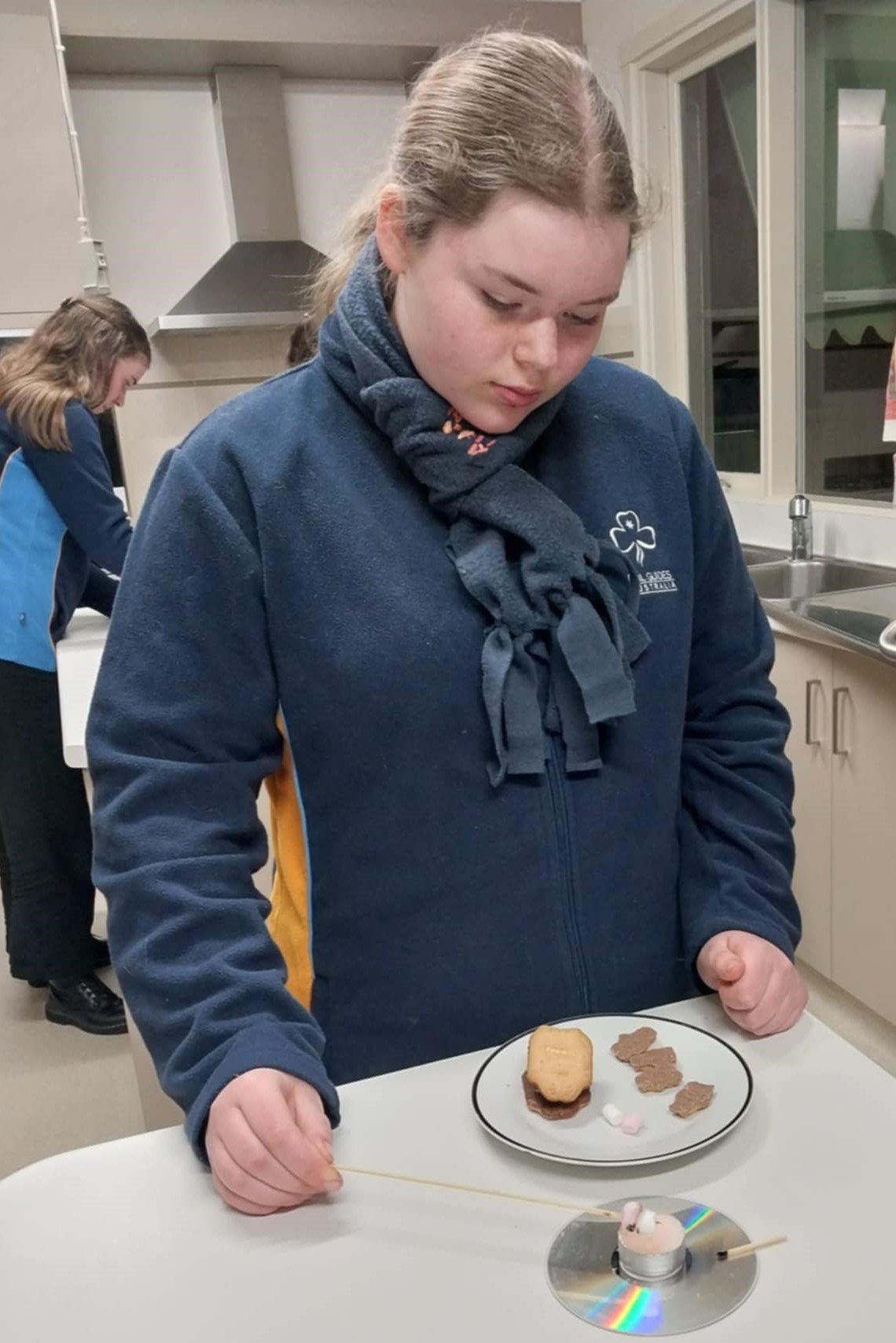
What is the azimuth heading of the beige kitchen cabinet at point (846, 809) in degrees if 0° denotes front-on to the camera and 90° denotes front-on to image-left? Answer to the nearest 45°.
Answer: approximately 45°

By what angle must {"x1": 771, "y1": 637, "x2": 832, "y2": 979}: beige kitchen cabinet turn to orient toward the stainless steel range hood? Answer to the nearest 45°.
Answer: approximately 90° to its right

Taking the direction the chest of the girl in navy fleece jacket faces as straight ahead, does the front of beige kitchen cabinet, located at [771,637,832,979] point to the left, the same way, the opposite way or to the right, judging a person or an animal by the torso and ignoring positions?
to the right

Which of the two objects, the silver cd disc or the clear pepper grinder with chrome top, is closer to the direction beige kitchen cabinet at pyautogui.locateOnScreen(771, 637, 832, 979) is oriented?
the silver cd disc

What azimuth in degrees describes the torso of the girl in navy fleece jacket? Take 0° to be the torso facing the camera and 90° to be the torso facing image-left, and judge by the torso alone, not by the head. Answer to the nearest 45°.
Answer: approximately 315°

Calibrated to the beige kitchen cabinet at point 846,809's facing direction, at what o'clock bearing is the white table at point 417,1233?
The white table is roughly at 11 o'clock from the beige kitchen cabinet.

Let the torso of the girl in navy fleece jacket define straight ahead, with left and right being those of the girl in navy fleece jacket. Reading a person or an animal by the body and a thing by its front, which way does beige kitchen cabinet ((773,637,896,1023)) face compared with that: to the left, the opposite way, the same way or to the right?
to the right

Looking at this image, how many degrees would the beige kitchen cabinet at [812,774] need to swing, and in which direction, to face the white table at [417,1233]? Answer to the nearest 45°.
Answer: approximately 45° to its left
